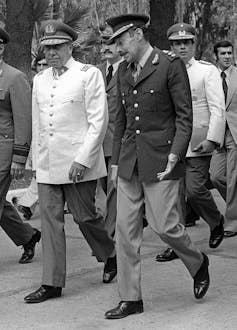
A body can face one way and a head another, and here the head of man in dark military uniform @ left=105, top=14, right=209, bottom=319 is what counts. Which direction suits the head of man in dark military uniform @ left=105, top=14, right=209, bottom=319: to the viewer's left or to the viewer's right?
to the viewer's left

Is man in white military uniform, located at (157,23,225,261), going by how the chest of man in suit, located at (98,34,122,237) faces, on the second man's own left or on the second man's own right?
on the second man's own left

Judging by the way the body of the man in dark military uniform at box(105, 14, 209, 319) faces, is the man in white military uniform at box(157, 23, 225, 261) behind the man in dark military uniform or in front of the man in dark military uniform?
behind

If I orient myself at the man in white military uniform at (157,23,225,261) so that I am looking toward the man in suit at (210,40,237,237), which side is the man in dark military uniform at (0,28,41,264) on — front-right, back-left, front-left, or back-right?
back-left

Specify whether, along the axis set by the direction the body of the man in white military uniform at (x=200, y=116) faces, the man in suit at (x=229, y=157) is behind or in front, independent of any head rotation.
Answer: behind

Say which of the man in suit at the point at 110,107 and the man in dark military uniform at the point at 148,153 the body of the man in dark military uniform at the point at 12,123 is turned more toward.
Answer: the man in dark military uniform
